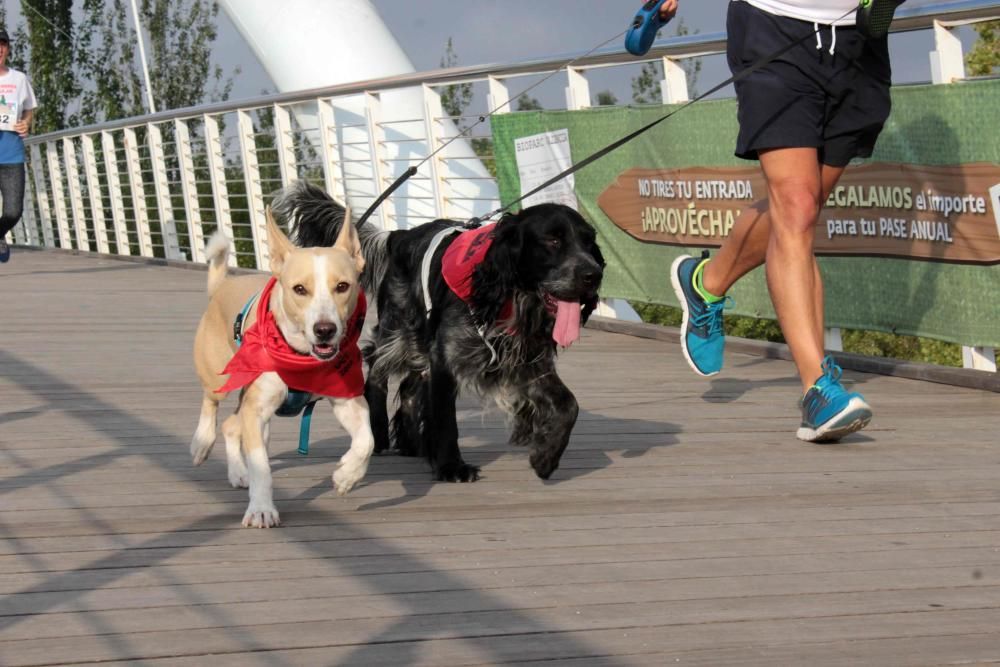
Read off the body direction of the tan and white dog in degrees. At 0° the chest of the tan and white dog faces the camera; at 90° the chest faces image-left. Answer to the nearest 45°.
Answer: approximately 315°

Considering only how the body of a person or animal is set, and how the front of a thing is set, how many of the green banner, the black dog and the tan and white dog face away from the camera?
0

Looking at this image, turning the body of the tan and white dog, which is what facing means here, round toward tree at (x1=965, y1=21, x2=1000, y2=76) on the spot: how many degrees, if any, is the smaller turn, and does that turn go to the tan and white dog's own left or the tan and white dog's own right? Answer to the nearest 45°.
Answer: approximately 90° to the tan and white dog's own left

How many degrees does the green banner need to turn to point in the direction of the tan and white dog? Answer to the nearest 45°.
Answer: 0° — it already faces it

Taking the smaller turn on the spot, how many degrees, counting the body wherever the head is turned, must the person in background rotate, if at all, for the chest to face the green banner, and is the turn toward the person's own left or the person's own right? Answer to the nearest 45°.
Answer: approximately 45° to the person's own left

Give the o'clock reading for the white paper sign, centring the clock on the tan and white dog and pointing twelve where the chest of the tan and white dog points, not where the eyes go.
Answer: The white paper sign is roughly at 8 o'clock from the tan and white dog.

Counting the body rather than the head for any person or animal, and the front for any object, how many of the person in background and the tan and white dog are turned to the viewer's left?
0

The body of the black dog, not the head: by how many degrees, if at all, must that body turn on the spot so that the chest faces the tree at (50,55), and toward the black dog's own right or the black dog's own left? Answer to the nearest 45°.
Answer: approximately 135° to the black dog's own left

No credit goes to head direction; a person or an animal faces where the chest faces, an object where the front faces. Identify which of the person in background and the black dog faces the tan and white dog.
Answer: the person in background

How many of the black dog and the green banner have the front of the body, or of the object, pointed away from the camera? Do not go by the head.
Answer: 0

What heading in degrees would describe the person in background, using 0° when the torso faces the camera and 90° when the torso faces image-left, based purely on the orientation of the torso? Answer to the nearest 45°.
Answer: approximately 0°

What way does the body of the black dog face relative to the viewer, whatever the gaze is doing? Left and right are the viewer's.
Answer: facing the viewer and to the right of the viewer

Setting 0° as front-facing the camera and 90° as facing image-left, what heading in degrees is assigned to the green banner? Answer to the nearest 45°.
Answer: approximately 45°

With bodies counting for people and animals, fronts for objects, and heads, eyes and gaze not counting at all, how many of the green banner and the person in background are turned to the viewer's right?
0

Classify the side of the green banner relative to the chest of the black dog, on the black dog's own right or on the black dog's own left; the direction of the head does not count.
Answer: on the black dog's own left

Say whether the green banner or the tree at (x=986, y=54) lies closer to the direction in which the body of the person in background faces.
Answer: the green banner

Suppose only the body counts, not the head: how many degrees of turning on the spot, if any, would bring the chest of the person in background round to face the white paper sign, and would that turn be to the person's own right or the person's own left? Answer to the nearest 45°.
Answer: approximately 45° to the person's own left
